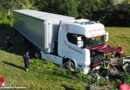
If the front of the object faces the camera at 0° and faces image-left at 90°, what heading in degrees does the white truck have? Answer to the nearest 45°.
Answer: approximately 315°
